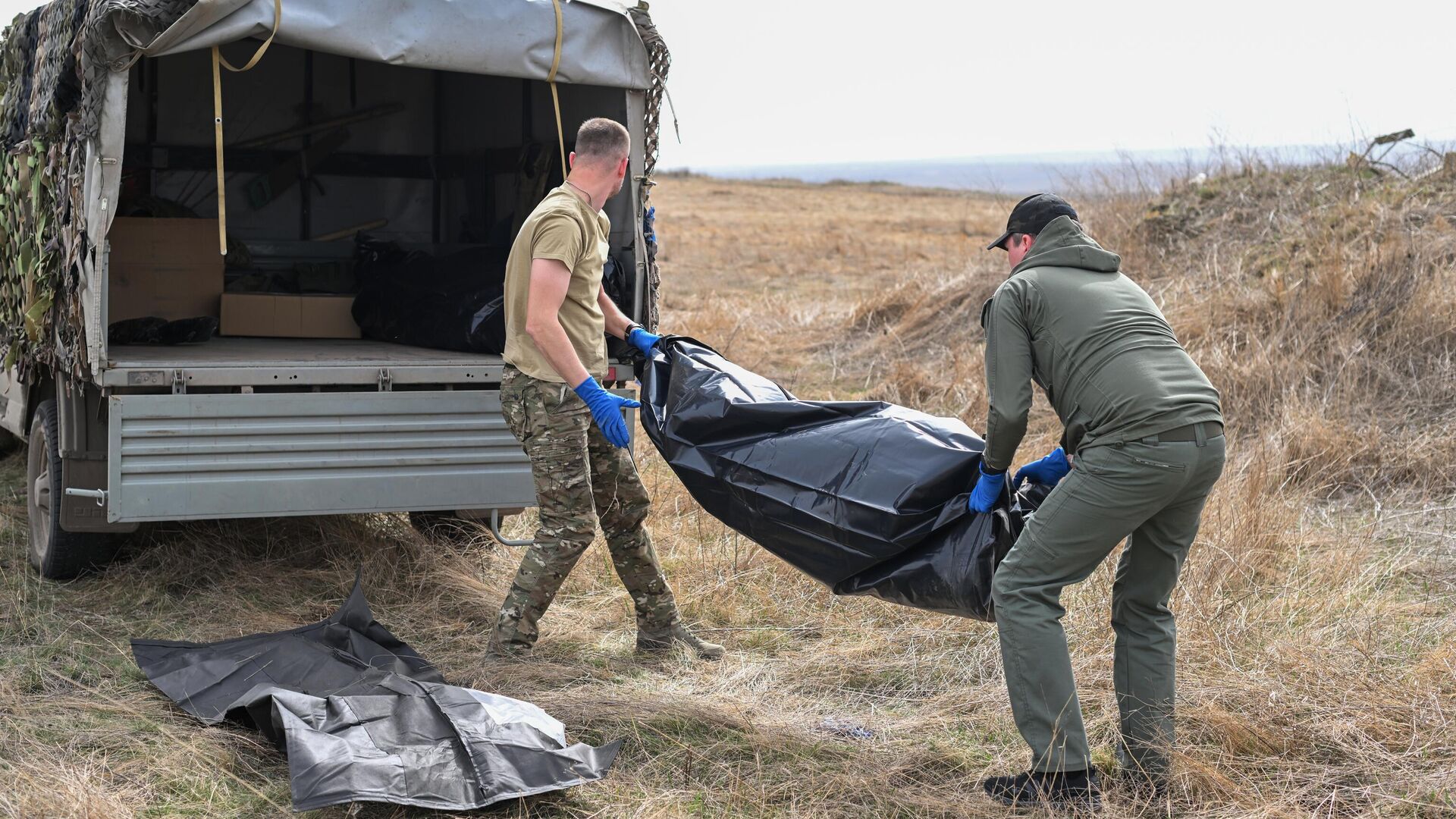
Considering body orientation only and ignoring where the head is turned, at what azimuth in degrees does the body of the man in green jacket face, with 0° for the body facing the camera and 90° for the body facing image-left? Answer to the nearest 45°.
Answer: approximately 135°

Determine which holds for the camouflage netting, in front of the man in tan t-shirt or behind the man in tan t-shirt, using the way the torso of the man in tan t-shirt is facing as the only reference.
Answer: behind

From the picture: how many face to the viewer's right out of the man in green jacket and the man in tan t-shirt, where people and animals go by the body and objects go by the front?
1

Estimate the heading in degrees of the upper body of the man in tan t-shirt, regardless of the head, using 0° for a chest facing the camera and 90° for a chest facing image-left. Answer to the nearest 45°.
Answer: approximately 270°

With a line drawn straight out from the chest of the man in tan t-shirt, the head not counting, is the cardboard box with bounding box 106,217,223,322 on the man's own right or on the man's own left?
on the man's own left

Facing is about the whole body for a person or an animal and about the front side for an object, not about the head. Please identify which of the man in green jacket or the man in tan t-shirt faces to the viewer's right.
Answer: the man in tan t-shirt

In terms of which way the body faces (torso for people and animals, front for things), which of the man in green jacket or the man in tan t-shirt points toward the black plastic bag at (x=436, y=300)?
the man in green jacket

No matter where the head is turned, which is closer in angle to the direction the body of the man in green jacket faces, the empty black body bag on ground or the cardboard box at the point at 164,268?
the cardboard box

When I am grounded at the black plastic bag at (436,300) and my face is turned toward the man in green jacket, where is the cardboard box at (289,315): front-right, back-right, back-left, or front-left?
back-right

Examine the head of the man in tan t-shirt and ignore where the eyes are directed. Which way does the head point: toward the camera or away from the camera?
away from the camera

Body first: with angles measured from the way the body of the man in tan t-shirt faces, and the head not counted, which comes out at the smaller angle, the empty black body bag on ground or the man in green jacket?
the man in green jacket
